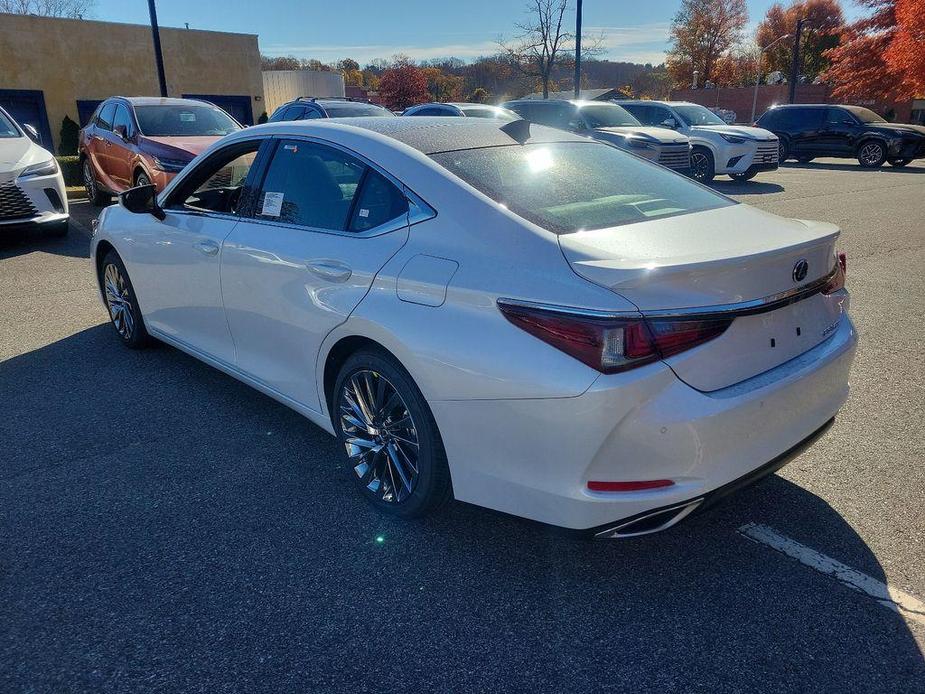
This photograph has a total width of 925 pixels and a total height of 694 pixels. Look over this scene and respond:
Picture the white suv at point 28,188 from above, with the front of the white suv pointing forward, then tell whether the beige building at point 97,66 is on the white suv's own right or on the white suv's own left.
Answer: on the white suv's own left

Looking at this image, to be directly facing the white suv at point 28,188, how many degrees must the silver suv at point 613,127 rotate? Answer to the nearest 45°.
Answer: approximately 90° to its right

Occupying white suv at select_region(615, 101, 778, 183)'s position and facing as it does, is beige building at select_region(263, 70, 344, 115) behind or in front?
behind

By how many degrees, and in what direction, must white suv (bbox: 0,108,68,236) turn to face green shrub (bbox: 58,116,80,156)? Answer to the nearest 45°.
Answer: approximately 135° to its left

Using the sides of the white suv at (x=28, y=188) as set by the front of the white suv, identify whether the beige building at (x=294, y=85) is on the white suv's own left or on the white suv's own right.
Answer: on the white suv's own left

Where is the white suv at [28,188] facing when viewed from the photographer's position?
facing the viewer and to the right of the viewer

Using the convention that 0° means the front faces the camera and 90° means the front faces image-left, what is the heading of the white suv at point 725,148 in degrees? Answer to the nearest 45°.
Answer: approximately 315°

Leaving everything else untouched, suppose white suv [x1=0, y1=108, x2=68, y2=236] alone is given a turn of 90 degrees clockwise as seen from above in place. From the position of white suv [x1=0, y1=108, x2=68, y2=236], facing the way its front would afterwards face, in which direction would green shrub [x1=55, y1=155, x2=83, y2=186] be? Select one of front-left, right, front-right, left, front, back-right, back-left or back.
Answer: back-right

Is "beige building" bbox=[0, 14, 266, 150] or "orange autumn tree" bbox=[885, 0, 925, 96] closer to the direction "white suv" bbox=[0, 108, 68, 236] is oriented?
the orange autumn tree

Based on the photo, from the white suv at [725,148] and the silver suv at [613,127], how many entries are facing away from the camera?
0

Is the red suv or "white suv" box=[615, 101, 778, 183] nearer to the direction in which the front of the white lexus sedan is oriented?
the red suv

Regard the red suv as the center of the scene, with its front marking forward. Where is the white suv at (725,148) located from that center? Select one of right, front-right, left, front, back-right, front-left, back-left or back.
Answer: front-left

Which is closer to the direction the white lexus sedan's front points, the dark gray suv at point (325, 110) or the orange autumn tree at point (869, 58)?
the dark gray suv

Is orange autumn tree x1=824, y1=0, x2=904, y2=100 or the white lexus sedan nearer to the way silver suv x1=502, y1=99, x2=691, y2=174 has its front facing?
the white lexus sedan

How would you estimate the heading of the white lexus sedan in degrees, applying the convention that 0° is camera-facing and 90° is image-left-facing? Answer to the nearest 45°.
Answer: approximately 135°
